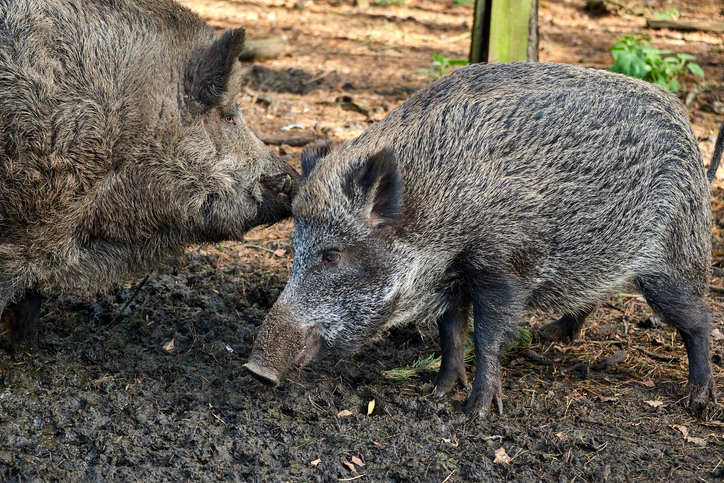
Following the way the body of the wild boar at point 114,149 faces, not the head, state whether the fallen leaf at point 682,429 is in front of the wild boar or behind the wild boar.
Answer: in front

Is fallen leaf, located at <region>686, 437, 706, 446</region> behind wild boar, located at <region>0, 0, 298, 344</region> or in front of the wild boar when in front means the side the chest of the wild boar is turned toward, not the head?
in front

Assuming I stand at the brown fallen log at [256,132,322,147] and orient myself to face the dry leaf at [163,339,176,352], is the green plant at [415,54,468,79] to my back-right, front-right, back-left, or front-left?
back-left

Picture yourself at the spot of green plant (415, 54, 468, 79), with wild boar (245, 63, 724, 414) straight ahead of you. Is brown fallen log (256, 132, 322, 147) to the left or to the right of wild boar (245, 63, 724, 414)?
right

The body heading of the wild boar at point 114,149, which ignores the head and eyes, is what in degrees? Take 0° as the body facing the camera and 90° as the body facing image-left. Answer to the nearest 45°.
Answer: approximately 270°

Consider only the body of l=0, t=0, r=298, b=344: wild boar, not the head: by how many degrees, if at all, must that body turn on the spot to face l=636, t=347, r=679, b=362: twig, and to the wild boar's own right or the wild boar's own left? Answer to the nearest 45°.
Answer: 0° — it already faces it

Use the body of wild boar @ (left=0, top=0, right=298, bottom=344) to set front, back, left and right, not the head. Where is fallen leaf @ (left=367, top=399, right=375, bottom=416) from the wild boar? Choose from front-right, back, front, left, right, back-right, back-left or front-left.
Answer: front-right

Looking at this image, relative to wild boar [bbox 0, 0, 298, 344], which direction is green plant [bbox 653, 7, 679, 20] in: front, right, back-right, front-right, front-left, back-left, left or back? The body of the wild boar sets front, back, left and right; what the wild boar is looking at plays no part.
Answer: front-left

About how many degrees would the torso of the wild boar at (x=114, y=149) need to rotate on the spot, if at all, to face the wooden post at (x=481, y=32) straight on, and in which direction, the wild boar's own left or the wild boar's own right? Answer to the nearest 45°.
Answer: approximately 45° to the wild boar's own left

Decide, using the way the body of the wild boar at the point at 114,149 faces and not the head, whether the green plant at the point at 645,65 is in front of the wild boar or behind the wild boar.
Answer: in front

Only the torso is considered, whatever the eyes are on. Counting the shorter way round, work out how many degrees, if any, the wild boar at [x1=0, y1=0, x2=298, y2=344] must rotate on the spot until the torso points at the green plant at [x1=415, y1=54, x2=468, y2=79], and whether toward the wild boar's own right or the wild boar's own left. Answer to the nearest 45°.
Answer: approximately 45° to the wild boar's own left

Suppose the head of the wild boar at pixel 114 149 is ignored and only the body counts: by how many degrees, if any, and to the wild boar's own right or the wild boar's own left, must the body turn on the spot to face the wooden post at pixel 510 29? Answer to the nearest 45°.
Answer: approximately 45° to the wild boar's own left

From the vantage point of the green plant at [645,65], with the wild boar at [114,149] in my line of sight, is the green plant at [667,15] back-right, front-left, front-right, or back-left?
back-right
